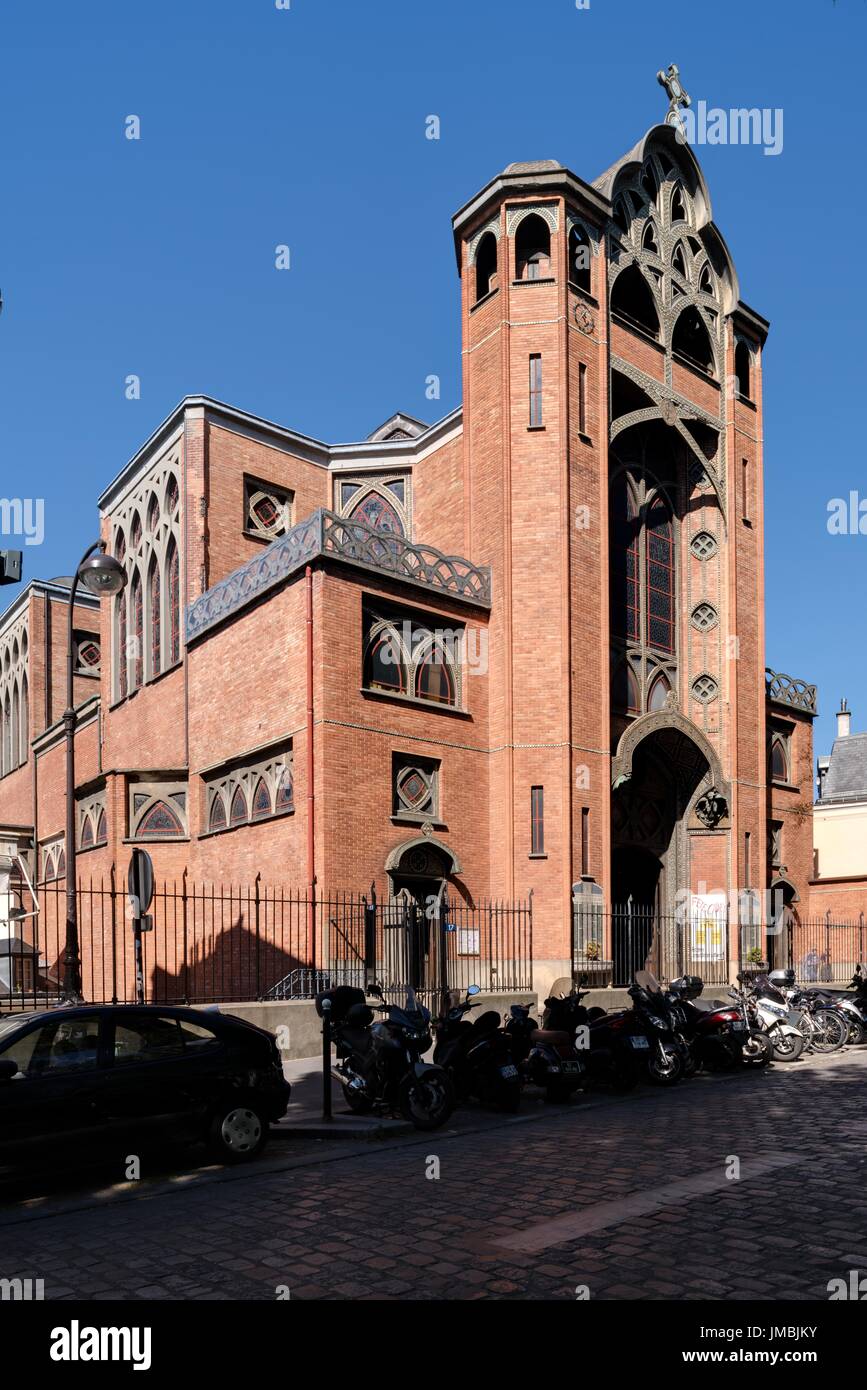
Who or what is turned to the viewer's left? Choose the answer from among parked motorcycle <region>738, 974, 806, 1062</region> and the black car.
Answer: the black car

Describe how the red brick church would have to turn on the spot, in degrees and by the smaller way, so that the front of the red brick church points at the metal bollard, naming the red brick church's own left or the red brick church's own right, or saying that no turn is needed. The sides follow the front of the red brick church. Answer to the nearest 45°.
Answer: approximately 45° to the red brick church's own right

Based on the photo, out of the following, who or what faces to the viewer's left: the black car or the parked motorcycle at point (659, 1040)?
the black car

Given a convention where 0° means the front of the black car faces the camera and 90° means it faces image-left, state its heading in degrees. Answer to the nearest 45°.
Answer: approximately 90°
